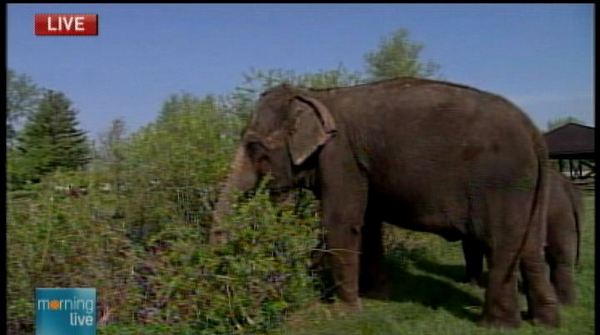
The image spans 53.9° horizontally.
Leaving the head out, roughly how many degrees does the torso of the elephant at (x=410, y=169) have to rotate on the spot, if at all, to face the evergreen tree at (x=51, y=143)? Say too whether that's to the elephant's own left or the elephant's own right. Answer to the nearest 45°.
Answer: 0° — it already faces it

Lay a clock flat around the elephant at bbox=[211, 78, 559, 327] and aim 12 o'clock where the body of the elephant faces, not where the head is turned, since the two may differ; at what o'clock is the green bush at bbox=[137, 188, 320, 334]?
The green bush is roughly at 11 o'clock from the elephant.

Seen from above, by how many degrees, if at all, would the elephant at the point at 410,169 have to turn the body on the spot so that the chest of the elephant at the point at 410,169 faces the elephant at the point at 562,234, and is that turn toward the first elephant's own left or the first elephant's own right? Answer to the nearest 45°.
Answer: approximately 180°

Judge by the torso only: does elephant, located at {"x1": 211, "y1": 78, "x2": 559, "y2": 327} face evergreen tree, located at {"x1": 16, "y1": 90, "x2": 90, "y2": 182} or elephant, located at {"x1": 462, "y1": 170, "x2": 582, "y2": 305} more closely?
the evergreen tree

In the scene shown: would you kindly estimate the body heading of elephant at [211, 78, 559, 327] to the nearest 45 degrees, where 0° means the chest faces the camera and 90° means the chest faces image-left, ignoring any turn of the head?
approximately 90°

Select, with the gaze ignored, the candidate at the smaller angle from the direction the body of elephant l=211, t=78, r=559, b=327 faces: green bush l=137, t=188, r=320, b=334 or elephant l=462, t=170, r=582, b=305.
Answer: the green bush

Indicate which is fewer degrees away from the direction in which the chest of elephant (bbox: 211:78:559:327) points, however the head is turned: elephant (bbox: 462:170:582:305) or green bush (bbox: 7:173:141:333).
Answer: the green bush
